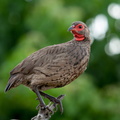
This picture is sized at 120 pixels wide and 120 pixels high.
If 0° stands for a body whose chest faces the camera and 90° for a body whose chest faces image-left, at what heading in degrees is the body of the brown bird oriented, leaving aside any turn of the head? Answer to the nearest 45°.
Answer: approximately 270°
